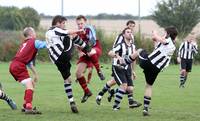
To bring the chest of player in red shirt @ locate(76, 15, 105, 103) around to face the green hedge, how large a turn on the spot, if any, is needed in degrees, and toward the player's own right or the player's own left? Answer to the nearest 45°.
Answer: approximately 135° to the player's own right

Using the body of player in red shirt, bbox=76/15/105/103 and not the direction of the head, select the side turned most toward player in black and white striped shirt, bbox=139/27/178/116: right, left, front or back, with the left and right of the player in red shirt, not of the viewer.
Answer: left

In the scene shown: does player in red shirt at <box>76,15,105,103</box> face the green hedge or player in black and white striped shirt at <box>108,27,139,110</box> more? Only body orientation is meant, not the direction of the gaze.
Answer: the player in black and white striped shirt

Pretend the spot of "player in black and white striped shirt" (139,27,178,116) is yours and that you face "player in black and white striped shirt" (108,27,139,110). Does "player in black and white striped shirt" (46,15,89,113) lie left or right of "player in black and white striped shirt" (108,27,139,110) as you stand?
left

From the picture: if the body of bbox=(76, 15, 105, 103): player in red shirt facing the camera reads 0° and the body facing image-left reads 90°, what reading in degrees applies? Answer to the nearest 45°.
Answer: approximately 45°

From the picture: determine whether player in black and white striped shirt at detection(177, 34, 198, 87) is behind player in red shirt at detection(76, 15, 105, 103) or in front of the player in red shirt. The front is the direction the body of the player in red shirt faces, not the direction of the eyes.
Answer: behind

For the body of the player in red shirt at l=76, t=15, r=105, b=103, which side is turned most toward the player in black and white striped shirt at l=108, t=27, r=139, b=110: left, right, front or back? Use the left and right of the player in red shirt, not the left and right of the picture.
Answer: left

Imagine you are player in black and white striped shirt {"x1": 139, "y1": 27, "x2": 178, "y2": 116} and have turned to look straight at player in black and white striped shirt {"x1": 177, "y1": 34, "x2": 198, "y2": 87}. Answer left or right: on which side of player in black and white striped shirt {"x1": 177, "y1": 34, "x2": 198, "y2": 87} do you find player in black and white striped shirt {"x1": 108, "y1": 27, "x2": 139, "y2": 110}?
left
